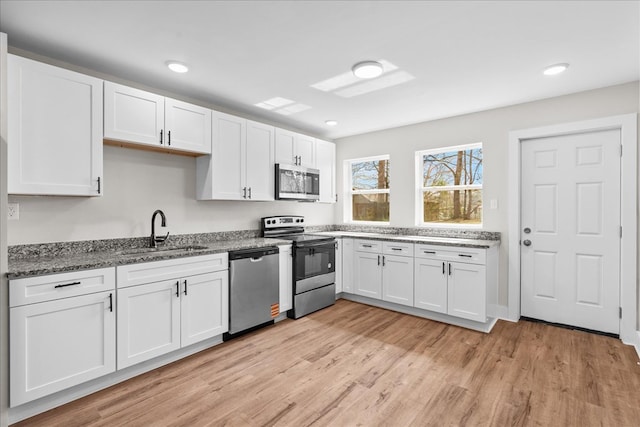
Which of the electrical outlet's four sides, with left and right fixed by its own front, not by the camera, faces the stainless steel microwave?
left

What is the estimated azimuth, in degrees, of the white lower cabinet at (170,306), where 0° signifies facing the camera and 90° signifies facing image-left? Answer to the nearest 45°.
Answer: approximately 315°

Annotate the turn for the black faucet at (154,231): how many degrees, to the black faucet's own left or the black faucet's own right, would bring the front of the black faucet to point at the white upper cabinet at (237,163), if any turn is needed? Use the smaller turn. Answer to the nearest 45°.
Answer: approximately 45° to the black faucet's own left
